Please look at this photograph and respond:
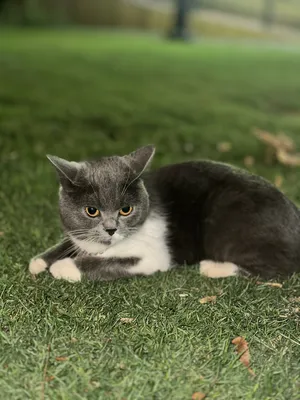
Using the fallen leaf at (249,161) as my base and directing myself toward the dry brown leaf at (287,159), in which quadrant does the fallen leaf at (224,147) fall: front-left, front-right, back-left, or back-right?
back-left

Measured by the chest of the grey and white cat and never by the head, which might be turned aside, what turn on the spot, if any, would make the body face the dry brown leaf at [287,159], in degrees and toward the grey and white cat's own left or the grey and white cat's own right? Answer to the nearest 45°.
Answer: approximately 135° to the grey and white cat's own right

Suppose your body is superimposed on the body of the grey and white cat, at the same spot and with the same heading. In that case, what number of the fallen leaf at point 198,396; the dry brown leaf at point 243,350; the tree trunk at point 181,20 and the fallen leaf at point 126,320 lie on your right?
1

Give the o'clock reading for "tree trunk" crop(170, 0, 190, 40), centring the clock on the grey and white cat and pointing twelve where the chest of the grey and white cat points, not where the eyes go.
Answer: The tree trunk is roughly at 3 o'clock from the grey and white cat.

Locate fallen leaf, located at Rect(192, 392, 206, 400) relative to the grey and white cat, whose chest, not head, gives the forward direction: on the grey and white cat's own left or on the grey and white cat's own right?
on the grey and white cat's own left

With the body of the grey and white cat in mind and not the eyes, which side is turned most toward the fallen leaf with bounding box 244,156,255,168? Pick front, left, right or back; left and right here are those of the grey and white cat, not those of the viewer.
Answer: right

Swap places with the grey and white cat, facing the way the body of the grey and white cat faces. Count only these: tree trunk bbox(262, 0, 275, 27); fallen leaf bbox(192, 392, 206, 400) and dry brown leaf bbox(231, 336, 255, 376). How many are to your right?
1

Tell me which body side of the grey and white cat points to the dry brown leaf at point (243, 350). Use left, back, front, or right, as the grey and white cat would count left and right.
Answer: left

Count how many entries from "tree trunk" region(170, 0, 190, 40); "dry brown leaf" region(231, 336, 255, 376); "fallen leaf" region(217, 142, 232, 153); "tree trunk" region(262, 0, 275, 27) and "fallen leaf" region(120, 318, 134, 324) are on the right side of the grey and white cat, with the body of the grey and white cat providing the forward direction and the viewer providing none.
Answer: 3

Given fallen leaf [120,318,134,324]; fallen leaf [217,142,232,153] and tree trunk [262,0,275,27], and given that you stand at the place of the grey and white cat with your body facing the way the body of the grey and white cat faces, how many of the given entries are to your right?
2

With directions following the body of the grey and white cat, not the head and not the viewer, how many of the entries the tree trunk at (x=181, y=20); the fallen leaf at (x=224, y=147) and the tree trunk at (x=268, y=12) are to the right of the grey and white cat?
3

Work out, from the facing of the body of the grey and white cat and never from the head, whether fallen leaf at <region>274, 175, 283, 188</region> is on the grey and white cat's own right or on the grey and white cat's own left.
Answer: on the grey and white cat's own right

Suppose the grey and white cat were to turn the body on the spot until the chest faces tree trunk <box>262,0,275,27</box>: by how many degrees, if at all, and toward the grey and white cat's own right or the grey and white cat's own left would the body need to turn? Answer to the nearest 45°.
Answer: approximately 90° to the grey and white cat's own right

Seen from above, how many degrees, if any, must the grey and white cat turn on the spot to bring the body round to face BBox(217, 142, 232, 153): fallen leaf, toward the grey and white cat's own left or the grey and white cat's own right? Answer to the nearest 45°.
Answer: approximately 90° to the grey and white cat's own right

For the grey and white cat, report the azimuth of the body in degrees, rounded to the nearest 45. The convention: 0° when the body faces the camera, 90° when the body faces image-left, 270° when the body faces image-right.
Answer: approximately 90°
